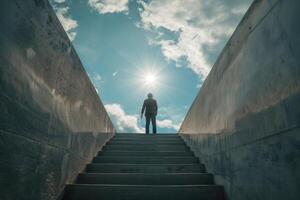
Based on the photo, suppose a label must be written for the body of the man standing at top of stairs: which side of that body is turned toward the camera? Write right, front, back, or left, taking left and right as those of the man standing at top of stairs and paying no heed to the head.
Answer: back

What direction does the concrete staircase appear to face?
toward the camera

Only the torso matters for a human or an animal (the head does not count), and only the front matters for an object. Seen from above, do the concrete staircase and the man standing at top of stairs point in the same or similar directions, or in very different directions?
very different directions

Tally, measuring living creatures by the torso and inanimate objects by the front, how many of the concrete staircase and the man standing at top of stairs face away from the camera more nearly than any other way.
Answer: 1

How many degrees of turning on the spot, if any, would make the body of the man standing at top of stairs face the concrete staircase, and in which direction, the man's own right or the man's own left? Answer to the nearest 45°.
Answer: approximately 180°

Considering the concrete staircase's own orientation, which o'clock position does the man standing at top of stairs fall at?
The man standing at top of stairs is roughly at 6 o'clock from the concrete staircase.
